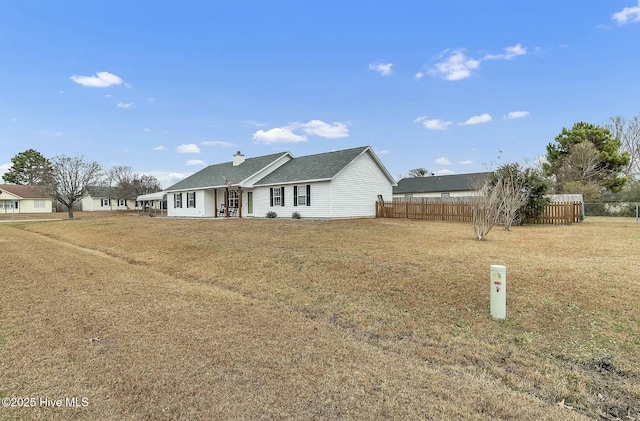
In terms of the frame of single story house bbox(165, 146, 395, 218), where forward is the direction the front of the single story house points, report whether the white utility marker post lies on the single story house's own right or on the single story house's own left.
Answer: on the single story house's own left

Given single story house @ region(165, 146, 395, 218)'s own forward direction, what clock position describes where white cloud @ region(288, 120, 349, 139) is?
The white cloud is roughly at 5 o'clock from the single story house.

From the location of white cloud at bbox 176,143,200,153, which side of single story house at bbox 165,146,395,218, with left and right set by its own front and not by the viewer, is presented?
right

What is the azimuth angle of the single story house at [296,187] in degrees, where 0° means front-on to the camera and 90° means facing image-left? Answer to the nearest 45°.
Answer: approximately 45°

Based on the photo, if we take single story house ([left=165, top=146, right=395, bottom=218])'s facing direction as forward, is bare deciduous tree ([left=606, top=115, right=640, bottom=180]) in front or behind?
behind

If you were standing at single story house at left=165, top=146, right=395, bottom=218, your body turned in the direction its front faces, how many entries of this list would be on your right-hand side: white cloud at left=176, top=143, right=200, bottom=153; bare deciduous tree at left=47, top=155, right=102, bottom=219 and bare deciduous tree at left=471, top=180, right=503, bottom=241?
2
